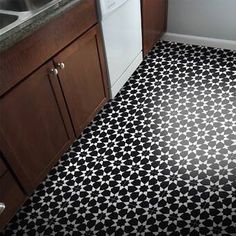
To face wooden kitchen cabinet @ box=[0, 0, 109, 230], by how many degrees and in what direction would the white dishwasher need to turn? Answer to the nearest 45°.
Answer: approximately 90° to its right

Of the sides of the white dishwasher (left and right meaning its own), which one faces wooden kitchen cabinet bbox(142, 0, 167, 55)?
left

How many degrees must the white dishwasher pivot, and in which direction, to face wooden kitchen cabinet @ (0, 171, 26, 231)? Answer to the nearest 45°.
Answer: approximately 90° to its right

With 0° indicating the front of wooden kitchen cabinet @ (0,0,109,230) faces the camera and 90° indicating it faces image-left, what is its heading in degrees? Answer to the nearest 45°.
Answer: approximately 315°

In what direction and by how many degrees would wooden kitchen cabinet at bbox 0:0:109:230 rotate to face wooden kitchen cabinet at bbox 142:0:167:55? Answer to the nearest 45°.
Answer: approximately 90° to its left

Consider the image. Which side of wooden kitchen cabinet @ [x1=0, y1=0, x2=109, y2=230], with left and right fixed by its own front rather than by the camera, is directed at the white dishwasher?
left
